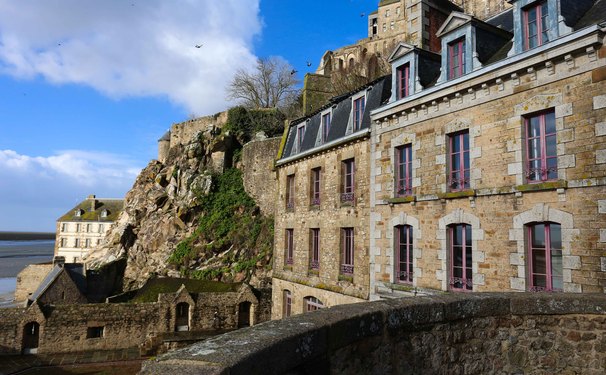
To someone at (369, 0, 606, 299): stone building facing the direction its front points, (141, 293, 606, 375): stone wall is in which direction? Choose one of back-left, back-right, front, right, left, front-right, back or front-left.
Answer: front-left

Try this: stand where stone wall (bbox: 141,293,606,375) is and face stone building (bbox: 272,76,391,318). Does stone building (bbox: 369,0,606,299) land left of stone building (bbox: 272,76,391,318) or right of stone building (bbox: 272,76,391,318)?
right

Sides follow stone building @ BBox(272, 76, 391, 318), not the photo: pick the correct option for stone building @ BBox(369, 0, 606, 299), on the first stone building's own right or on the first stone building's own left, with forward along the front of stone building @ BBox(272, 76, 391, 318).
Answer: on the first stone building's own left

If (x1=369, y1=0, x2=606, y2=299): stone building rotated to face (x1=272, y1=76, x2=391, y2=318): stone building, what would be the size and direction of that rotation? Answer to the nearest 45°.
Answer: approximately 90° to its right

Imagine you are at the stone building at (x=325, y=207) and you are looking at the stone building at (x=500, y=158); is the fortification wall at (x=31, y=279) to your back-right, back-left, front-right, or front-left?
back-right

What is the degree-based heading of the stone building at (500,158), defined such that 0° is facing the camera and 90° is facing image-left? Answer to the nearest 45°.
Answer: approximately 45°

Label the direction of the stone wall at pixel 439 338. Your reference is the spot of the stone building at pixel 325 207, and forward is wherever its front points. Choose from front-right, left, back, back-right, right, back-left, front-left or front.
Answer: front-left
